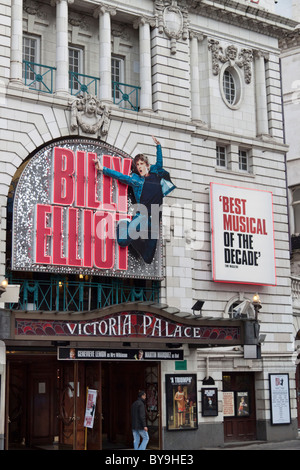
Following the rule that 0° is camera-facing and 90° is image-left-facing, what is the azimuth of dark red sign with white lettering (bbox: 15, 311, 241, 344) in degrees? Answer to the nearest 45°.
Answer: approximately 0°

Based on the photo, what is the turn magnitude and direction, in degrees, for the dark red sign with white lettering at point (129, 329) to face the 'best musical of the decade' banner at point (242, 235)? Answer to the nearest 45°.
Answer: approximately 135° to its left
